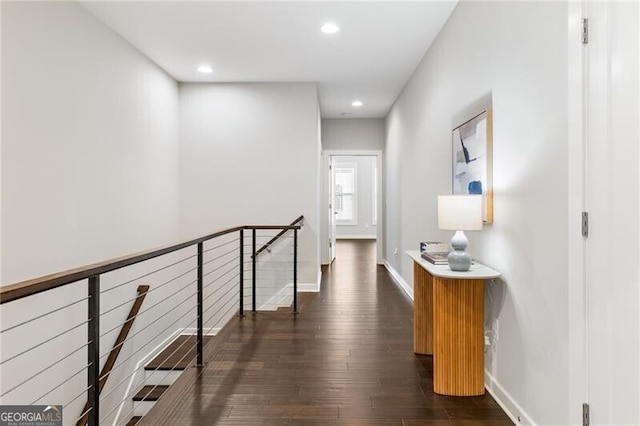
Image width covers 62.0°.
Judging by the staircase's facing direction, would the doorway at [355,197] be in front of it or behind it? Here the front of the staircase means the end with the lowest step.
behind

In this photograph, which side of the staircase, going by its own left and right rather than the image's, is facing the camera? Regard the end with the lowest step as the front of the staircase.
front

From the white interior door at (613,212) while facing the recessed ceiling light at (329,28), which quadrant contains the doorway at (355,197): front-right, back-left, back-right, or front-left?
front-right

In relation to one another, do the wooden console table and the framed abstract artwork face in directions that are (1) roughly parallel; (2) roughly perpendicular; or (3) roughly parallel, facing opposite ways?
roughly parallel

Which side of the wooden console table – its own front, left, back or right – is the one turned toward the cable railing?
front

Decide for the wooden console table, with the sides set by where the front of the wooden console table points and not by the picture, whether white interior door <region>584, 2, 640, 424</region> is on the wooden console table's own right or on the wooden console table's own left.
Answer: on the wooden console table's own left

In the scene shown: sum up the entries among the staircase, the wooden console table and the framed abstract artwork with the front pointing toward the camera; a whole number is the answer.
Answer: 1

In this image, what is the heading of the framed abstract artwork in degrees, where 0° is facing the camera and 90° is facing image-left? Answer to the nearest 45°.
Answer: approximately 90°

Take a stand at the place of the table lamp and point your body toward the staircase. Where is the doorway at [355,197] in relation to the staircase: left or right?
right

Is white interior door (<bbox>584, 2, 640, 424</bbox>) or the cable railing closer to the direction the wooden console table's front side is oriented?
the cable railing

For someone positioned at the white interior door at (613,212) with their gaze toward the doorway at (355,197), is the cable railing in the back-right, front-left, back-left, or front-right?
front-left

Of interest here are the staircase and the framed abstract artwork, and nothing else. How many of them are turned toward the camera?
1

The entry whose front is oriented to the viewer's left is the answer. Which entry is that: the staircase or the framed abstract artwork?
the framed abstract artwork

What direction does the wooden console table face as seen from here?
to the viewer's left

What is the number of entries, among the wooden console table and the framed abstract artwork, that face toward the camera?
0
